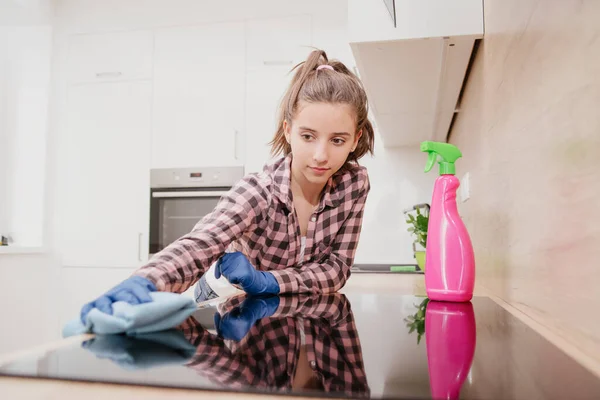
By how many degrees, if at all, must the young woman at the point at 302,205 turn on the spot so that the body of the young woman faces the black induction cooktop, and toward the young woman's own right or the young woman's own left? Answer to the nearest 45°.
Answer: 0° — they already face it

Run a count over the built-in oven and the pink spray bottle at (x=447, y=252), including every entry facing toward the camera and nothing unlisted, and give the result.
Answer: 1

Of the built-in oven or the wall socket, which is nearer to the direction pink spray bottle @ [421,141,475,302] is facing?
the built-in oven

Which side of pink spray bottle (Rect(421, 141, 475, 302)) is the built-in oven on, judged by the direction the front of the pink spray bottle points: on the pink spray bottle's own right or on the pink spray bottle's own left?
on the pink spray bottle's own right

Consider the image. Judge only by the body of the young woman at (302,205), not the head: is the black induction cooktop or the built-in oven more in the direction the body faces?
the black induction cooktop

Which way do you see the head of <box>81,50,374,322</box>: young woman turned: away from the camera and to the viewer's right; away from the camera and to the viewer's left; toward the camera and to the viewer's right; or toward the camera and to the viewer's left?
toward the camera and to the viewer's left

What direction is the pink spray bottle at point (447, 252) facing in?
to the viewer's left

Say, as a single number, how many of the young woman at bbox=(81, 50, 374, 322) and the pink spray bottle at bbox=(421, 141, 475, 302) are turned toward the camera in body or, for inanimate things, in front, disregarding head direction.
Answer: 1

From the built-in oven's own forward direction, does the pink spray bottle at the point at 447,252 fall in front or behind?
in front

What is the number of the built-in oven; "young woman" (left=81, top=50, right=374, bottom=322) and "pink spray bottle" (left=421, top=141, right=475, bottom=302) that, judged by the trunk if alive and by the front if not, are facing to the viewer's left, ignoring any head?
1
